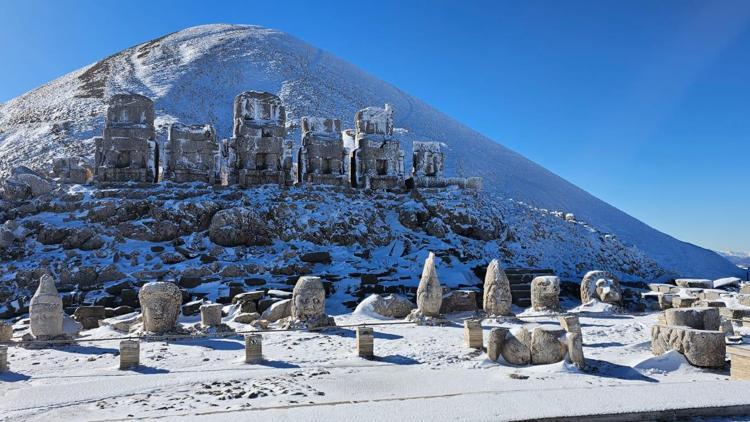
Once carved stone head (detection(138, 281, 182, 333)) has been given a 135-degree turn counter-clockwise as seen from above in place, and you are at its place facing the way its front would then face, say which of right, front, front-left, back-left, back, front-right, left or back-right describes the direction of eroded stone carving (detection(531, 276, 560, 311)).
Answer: front-right

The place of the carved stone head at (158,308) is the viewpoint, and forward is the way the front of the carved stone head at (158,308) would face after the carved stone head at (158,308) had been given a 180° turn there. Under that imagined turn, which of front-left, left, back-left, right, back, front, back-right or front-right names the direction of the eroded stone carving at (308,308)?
right

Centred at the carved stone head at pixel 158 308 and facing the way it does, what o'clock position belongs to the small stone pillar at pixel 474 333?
The small stone pillar is roughly at 10 o'clock from the carved stone head.

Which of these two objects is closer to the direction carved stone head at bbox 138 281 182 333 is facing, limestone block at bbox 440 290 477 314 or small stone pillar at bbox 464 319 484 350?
the small stone pillar

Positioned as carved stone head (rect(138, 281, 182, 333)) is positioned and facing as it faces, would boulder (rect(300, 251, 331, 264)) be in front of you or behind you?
behind

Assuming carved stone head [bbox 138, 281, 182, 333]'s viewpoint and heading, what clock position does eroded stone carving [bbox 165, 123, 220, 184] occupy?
The eroded stone carving is roughly at 6 o'clock from the carved stone head.

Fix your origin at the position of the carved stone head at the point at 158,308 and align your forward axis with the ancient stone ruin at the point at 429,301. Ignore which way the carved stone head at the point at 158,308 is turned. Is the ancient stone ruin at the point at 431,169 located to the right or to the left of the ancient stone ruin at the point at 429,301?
left

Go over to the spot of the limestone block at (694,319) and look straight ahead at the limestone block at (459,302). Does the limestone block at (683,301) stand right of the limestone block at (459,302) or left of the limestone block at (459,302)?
right

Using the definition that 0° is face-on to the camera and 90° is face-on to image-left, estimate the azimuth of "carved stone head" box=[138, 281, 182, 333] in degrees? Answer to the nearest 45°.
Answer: approximately 0°

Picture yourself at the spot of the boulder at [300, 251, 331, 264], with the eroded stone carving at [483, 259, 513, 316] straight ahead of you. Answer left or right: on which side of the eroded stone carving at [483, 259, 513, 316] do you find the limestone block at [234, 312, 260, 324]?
right

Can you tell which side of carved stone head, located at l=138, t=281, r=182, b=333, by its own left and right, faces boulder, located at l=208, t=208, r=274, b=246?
back

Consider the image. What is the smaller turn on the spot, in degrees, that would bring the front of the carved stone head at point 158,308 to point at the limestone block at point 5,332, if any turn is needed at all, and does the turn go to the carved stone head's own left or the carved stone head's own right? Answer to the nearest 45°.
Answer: approximately 90° to the carved stone head's own right

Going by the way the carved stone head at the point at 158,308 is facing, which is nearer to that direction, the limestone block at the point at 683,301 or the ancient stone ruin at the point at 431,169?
the limestone block

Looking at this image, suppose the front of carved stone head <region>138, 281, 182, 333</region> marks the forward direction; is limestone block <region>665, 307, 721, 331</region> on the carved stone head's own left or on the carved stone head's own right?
on the carved stone head's own left

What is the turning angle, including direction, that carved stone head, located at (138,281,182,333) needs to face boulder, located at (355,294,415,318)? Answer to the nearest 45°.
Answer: approximately 90° to its left

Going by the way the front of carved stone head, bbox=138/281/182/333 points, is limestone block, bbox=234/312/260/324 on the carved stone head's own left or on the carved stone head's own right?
on the carved stone head's own left

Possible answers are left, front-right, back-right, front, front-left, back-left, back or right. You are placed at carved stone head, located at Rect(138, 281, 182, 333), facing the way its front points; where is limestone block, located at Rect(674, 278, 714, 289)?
left

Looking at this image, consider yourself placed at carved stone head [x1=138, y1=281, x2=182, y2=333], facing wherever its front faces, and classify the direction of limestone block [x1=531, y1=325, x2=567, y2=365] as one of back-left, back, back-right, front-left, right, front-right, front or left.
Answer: front-left

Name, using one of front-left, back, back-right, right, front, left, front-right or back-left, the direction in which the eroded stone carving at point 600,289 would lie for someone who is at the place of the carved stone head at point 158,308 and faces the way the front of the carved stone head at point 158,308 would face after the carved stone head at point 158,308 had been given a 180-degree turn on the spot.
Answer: right
